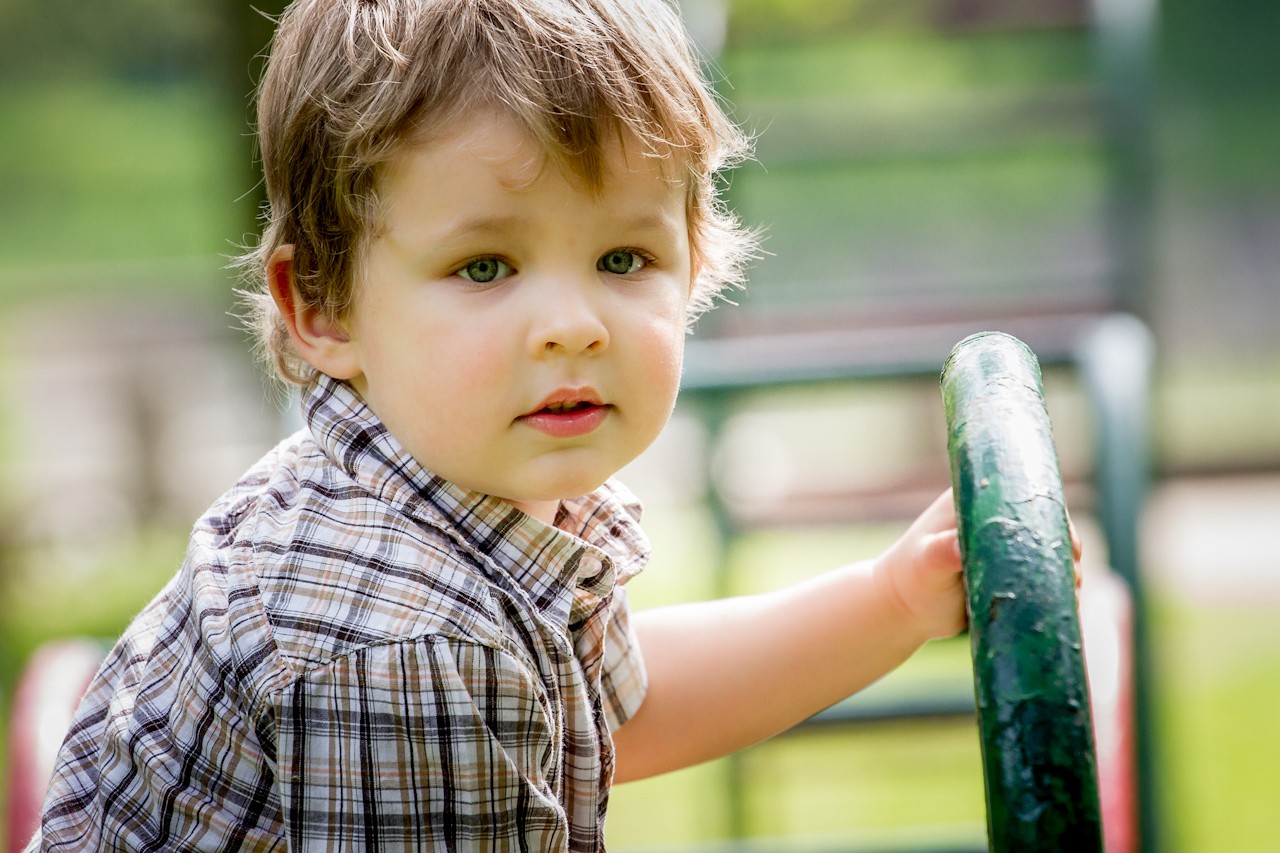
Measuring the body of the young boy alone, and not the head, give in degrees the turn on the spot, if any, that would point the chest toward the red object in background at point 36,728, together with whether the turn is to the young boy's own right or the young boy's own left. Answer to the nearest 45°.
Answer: approximately 180°

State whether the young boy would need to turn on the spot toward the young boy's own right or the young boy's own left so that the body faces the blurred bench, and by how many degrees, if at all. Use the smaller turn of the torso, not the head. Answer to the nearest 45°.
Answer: approximately 90° to the young boy's own left

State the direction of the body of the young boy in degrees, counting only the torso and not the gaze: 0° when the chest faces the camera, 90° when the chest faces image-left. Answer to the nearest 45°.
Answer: approximately 315°
